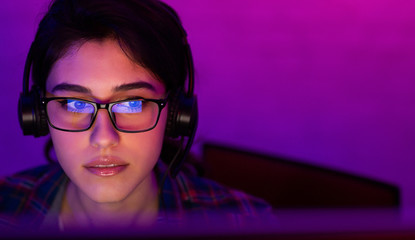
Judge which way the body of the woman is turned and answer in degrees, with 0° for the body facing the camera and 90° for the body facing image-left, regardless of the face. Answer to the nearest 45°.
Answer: approximately 0°

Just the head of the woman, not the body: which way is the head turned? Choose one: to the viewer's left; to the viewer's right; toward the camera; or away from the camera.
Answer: toward the camera
